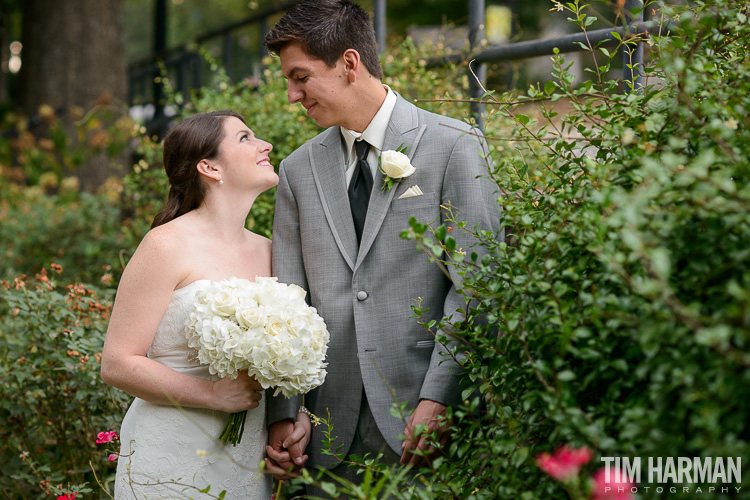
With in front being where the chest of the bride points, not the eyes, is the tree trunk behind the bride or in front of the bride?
behind

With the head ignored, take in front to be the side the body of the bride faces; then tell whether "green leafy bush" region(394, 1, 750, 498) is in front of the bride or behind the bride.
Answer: in front

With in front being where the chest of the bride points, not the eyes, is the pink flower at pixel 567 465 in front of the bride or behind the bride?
in front

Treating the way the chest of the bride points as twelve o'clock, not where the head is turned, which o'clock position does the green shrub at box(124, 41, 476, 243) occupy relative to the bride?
The green shrub is roughly at 8 o'clock from the bride.

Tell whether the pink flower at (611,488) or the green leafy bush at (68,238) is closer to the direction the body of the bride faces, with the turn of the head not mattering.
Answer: the pink flower

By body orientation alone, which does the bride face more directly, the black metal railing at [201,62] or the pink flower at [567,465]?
the pink flower

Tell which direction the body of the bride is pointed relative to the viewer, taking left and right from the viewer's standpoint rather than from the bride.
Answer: facing the viewer and to the right of the viewer

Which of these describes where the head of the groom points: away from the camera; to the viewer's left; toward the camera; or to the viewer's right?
to the viewer's left

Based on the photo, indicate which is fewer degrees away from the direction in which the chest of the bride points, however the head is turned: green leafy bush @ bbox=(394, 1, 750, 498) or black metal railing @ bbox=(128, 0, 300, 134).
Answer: the green leafy bush

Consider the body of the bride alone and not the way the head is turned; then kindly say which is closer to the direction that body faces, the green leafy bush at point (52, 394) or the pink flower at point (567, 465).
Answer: the pink flower

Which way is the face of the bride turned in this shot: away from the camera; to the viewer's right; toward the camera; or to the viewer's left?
to the viewer's right
